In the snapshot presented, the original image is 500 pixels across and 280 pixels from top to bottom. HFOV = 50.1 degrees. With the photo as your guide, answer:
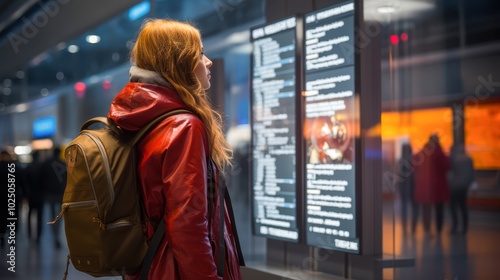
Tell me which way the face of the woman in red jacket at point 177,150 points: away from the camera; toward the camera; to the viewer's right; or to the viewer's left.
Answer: to the viewer's right

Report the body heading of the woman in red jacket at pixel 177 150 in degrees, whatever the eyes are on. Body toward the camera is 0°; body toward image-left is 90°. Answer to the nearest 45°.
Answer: approximately 270°

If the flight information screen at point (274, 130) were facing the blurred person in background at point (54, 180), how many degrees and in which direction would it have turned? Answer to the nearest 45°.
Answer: approximately 45° to its right

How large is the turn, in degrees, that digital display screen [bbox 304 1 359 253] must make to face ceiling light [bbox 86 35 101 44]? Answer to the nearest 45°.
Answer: approximately 45° to its right

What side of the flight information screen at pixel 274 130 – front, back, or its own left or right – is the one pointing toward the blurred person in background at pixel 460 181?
back

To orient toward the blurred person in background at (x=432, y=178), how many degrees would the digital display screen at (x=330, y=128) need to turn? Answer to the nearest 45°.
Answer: approximately 135° to its right

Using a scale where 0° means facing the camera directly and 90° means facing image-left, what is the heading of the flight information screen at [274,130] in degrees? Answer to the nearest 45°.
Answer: approximately 45°
